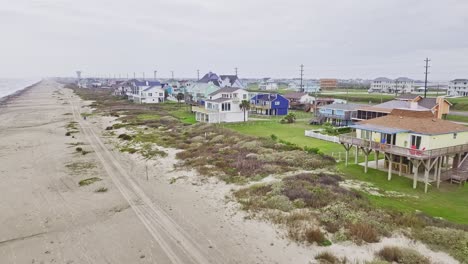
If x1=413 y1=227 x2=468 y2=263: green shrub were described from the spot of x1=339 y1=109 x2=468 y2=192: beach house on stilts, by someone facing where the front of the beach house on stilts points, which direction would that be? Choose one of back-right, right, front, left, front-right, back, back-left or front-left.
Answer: front-left

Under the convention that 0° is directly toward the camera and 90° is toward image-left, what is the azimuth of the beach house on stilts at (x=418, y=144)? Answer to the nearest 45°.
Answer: approximately 45°

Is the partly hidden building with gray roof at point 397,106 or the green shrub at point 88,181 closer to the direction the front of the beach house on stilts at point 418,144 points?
the green shrub

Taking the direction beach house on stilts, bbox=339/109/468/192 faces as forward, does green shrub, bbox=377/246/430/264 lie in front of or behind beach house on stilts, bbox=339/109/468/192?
in front

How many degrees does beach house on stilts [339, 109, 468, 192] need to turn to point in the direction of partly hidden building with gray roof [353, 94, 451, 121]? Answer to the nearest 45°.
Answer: approximately 135° to its right

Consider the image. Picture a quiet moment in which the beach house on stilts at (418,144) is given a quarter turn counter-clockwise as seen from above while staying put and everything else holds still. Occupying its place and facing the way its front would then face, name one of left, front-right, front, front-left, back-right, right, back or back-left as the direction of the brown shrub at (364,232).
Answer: front-right

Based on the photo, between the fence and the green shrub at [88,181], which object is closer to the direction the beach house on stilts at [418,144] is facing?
the green shrub
